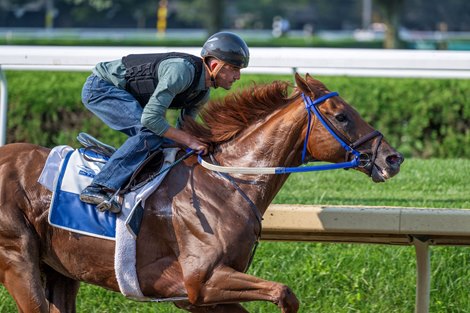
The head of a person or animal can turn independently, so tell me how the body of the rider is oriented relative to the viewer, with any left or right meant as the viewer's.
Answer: facing to the right of the viewer

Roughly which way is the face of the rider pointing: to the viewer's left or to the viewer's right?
to the viewer's right

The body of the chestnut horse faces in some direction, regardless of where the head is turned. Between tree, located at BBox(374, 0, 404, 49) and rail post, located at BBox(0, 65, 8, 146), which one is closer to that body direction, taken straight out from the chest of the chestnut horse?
the tree

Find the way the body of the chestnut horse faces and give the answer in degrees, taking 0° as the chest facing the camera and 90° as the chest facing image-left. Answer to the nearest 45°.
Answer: approximately 270°
